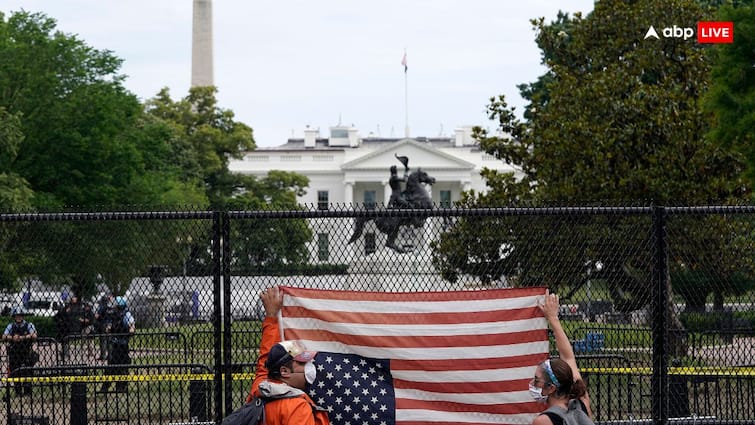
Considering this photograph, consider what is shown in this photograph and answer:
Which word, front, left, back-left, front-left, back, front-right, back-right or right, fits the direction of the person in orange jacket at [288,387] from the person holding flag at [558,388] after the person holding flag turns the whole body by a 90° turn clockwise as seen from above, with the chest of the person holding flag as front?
back-left

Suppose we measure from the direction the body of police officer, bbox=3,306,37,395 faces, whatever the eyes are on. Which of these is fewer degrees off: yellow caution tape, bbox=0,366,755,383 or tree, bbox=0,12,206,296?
the yellow caution tape

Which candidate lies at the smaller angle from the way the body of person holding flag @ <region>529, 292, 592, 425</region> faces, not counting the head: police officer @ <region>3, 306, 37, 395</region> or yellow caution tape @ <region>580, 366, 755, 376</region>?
the police officer

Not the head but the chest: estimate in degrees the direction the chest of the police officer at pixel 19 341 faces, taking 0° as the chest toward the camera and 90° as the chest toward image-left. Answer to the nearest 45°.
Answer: approximately 0°

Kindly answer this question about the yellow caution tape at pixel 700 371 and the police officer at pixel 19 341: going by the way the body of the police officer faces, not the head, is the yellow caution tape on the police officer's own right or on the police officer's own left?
on the police officer's own left

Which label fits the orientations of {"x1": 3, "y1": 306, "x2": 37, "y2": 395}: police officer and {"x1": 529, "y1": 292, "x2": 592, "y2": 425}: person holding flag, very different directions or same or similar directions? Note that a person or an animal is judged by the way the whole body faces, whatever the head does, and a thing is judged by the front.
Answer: very different directions

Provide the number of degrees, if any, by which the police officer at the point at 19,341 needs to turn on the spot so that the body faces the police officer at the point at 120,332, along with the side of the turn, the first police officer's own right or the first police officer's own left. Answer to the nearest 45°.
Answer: approximately 90° to the first police officer's own left

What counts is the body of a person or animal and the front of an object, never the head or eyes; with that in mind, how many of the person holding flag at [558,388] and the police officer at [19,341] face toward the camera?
1

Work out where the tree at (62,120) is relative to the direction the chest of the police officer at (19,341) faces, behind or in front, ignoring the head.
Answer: behind

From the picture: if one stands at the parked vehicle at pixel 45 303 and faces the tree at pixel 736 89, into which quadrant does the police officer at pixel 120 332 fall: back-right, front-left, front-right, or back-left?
front-right

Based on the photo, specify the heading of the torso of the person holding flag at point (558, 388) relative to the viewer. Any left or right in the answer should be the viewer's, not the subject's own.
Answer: facing away from the viewer and to the left of the viewer
